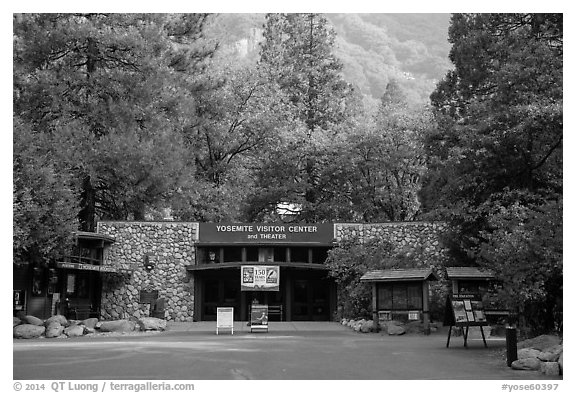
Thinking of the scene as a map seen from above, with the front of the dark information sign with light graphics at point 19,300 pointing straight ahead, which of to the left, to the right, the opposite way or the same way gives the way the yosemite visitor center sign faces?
the same way

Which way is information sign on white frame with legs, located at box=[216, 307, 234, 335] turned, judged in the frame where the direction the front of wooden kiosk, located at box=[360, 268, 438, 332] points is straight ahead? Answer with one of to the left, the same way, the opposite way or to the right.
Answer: the same way

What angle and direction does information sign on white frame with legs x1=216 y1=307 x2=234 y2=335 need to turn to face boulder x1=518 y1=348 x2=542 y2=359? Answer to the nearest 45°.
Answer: approximately 45° to its left

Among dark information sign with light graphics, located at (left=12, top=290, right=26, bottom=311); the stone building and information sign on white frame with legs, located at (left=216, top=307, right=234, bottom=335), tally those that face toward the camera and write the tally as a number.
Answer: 3

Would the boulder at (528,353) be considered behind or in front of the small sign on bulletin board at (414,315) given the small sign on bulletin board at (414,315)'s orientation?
in front

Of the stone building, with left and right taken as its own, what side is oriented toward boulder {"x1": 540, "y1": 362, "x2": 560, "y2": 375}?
front

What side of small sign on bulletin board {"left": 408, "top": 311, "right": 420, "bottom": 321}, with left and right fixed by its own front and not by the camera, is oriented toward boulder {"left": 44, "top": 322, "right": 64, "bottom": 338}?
right

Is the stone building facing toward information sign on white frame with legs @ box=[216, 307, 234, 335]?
yes

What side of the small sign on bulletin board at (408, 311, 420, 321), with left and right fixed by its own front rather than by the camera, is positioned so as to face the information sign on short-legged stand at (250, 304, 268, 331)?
right

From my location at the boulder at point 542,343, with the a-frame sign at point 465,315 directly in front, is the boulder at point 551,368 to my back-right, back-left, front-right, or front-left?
back-left

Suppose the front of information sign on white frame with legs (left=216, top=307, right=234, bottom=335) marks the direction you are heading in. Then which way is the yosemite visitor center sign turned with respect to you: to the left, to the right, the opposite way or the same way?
the same way

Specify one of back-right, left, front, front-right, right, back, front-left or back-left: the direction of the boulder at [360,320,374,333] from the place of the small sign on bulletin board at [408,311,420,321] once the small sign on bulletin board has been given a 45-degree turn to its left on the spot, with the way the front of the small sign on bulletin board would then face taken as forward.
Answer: back-right

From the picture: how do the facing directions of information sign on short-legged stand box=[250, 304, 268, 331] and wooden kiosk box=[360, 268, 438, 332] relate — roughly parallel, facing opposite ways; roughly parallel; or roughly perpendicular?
roughly parallel

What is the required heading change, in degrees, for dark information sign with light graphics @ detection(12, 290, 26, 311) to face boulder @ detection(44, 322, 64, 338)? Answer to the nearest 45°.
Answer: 0° — it already faces it

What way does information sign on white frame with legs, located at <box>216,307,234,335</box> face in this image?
toward the camera

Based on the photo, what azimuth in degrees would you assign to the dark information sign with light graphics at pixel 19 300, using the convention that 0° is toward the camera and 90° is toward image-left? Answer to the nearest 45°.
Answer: approximately 0°

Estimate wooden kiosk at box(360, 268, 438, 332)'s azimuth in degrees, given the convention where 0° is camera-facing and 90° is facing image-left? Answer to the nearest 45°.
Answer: approximately 0°

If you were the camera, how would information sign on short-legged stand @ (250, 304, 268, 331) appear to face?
facing the viewer

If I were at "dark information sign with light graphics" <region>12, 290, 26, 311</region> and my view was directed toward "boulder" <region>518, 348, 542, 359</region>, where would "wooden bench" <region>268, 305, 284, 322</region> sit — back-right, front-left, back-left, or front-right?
front-left

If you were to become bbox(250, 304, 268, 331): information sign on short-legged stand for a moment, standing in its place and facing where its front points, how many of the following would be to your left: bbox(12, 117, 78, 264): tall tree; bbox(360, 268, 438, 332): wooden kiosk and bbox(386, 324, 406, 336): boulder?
2

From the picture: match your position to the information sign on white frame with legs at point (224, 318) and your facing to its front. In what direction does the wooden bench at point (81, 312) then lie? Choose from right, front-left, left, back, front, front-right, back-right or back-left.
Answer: back-right

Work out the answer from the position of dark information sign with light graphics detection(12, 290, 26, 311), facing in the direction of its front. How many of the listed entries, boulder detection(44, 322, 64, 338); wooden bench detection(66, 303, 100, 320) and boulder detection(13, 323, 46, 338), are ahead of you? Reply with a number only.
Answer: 2
